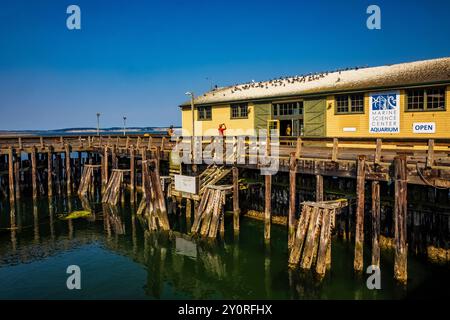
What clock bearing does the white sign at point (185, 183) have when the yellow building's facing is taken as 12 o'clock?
The white sign is roughly at 1 o'clock from the yellow building.

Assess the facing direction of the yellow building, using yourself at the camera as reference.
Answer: facing the viewer and to the left of the viewer
